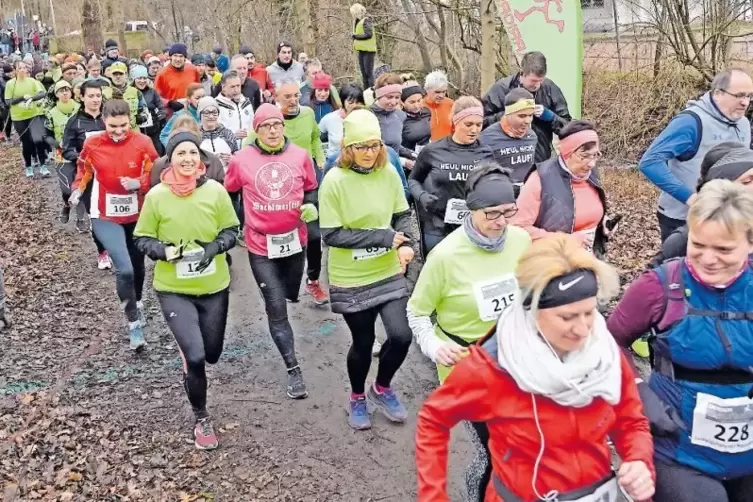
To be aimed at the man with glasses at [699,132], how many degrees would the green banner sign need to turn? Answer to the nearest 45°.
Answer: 0° — it already faces them

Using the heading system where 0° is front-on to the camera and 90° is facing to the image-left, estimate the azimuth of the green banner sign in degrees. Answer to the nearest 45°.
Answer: approximately 0°

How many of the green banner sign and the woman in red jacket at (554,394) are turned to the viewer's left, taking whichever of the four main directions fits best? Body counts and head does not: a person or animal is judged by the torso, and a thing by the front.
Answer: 0

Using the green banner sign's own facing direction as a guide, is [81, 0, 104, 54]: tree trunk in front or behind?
behind

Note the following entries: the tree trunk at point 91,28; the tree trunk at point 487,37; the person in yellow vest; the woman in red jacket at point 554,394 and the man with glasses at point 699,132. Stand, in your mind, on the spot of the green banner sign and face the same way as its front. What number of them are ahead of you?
2

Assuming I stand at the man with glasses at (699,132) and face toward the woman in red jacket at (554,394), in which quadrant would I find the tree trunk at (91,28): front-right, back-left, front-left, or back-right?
back-right
